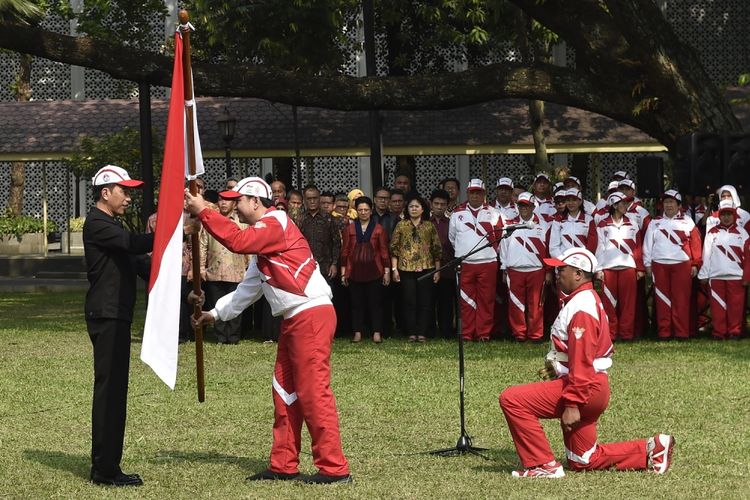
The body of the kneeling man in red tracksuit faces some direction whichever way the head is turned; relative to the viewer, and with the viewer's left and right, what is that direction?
facing to the left of the viewer

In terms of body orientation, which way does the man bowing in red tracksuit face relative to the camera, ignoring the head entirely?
to the viewer's left

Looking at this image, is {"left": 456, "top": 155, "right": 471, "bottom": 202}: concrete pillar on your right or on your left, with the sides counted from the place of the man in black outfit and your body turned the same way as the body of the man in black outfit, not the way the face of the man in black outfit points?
on your left

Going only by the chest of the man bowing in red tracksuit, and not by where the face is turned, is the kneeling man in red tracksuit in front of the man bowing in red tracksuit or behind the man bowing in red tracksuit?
behind

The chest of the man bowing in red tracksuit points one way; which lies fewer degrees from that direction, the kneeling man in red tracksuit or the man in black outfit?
the man in black outfit

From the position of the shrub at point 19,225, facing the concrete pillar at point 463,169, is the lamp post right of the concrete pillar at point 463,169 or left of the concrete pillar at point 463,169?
right

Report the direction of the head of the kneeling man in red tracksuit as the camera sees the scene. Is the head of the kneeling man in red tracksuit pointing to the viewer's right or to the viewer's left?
to the viewer's left

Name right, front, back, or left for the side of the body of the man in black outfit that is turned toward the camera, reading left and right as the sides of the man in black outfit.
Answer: right

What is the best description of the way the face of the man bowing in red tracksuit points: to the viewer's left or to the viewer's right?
to the viewer's left

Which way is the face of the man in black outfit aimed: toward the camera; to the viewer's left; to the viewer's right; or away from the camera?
to the viewer's right

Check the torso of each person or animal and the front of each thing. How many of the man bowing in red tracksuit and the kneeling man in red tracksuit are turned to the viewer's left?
2

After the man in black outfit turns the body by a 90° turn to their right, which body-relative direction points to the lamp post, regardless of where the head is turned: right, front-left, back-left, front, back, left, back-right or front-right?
back

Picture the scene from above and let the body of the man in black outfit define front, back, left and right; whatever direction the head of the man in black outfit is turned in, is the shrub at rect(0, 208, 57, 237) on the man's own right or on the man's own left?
on the man's own left

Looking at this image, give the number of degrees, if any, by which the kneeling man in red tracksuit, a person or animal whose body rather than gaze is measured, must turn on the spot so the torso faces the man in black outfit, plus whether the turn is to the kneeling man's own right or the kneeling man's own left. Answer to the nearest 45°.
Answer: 0° — they already face them

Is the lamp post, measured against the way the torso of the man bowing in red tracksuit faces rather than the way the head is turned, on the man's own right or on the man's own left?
on the man's own right
